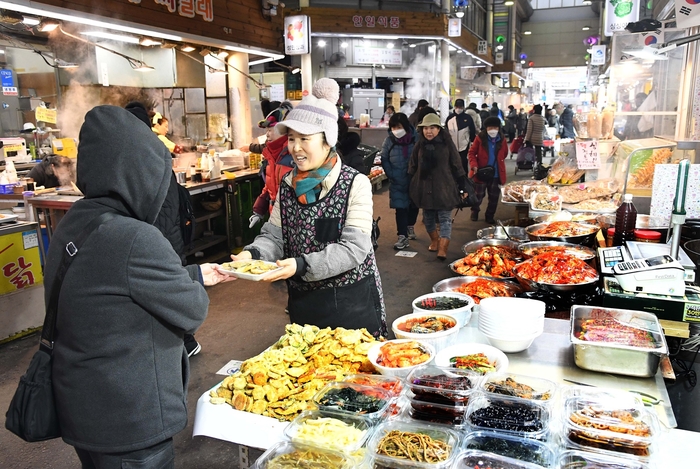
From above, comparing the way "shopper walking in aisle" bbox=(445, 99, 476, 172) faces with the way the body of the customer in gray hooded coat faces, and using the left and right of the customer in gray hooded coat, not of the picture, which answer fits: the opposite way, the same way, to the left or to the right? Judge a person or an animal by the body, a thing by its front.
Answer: the opposite way

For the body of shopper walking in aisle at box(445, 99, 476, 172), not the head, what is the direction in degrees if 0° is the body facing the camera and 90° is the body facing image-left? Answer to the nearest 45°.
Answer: approximately 0°

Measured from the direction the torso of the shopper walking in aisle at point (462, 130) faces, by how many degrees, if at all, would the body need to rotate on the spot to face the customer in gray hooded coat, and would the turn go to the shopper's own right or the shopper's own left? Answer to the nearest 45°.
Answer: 0° — they already face them

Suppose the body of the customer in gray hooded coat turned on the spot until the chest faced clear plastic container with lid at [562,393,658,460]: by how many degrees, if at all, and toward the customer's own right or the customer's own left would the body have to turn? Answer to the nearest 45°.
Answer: approximately 90° to the customer's own right

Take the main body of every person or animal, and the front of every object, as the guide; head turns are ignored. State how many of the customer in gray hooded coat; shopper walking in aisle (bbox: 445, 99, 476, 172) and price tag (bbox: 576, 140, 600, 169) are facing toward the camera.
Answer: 2

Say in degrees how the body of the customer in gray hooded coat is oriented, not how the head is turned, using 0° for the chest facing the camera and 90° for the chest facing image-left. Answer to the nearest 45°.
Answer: approximately 225°

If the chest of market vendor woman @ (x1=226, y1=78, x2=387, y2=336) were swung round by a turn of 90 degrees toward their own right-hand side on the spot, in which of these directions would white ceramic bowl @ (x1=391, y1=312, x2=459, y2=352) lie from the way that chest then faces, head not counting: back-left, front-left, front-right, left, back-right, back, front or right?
back

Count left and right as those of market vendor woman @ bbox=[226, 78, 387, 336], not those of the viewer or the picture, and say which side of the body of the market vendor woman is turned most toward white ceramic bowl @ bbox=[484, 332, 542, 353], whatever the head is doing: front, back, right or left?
left

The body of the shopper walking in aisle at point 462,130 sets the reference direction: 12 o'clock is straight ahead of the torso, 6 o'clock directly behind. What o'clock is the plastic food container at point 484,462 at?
The plastic food container is roughly at 12 o'clock from the shopper walking in aisle.

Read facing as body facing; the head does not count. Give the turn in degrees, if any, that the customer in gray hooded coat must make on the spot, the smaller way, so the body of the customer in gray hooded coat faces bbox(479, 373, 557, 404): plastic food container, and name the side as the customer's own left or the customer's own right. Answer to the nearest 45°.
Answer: approximately 45° to the customer's own right

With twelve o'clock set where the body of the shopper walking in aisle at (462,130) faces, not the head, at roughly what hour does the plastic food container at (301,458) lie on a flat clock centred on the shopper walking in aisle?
The plastic food container is roughly at 12 o'clock from the shopper walking in aisle.

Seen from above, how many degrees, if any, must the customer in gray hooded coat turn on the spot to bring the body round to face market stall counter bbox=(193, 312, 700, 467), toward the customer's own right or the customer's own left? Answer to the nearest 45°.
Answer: approximately 45° to the customer's own right

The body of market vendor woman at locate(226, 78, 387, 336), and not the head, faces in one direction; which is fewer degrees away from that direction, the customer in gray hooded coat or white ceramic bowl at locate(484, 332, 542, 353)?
the customer in gray hooded coat
